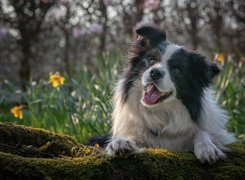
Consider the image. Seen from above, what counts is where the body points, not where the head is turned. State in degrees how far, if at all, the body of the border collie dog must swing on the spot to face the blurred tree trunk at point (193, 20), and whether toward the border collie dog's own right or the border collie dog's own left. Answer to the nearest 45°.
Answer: approximately 180°

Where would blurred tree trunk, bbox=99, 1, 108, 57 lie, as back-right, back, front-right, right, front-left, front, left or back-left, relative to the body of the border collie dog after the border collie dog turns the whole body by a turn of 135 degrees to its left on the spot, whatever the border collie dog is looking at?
front-left

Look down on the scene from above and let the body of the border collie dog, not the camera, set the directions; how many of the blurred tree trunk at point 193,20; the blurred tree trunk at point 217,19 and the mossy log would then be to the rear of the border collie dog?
2

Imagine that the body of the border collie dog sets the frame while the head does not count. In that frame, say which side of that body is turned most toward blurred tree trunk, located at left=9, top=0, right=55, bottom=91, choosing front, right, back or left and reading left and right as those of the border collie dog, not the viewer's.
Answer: back

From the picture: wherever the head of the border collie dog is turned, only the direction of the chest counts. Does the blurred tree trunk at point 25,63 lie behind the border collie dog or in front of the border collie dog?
behind

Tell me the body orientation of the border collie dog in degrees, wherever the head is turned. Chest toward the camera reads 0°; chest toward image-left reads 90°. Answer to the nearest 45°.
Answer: approximately 0°

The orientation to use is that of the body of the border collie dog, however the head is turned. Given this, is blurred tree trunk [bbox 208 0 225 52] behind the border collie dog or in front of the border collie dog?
behind

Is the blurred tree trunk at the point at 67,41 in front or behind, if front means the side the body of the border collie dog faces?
behind
